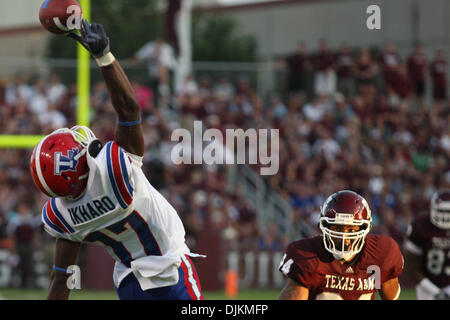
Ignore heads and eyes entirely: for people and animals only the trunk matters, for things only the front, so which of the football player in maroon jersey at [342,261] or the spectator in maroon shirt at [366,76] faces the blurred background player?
the spectator in maroon shirt

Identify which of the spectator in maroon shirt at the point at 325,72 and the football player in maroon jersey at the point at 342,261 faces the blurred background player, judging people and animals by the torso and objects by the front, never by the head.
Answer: the spectator in maroon shirt

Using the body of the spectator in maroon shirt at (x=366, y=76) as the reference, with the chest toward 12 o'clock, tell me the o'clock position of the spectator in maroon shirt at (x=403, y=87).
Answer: the spectator in maroon shirt at (x=403, y=87) is roughly at 9 o'clock from the spectator in maroon shirt at (x=366, y=76).

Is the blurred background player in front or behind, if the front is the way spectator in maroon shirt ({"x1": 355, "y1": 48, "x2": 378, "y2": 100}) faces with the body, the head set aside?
in front

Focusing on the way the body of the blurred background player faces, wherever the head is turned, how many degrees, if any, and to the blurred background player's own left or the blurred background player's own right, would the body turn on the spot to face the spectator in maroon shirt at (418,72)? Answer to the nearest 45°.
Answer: approximately 180°

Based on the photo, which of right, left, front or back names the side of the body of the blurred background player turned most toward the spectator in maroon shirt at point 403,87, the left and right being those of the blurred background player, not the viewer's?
back

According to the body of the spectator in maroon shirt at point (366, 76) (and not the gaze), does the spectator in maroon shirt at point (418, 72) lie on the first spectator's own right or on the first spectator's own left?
on the first spectator's own left

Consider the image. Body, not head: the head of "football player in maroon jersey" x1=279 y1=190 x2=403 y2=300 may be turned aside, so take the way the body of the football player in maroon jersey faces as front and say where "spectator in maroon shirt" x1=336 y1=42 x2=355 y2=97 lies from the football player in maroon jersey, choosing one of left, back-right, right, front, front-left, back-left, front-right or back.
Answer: back
